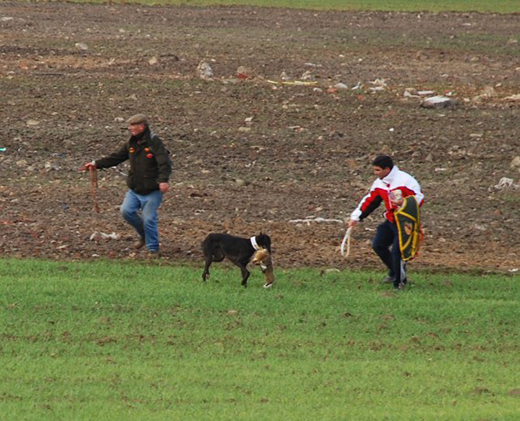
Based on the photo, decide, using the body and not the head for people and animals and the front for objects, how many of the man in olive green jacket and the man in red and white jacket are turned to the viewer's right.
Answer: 0

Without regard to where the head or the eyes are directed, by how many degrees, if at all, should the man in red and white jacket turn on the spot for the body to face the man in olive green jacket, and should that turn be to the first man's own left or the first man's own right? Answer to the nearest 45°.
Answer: approximately 45° to the first man's own right

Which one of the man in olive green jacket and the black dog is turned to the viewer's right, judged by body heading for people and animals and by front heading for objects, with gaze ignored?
the black dog

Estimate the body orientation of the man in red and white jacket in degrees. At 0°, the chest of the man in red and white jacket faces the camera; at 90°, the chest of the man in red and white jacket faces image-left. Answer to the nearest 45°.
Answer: approximately 45°

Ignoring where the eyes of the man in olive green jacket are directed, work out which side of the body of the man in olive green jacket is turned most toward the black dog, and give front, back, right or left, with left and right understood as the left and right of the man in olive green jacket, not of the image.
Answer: left

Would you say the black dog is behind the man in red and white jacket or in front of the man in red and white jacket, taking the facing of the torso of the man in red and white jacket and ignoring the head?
in front

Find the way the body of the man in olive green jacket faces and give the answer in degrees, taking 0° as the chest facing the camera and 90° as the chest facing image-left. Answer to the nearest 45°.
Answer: approximately 45°

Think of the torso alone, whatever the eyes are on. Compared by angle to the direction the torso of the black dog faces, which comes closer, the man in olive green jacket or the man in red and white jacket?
the man in red and white jacket

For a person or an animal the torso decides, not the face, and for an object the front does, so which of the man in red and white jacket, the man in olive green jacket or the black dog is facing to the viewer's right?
the black dog

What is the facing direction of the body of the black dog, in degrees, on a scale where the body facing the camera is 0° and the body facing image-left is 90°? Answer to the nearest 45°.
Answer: approximately 270°

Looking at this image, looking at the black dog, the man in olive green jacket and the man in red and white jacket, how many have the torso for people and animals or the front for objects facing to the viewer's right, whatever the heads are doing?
1

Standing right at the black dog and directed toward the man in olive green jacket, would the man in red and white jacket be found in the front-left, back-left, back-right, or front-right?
back-right

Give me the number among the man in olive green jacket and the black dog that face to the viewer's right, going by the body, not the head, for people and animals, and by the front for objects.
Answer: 1

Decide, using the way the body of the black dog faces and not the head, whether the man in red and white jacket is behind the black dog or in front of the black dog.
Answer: in front
